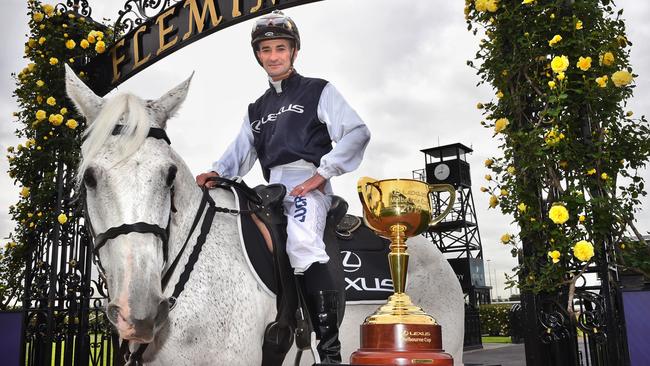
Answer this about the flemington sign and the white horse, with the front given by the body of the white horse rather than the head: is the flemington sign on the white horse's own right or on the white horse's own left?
on the white horse's own right

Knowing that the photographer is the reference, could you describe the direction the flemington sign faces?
facing the viewer

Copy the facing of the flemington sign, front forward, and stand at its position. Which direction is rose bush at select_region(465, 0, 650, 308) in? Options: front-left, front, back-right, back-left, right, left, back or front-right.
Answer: front-left

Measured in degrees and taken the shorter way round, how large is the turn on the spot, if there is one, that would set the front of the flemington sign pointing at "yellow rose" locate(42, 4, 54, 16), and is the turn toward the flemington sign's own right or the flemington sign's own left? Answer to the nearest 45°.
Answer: approximately 135° to the flemington sign's own right

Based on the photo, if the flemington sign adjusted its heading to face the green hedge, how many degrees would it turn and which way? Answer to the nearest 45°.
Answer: approximately 135° to its left

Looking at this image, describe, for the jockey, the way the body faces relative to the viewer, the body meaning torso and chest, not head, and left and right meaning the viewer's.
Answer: facing the viewer and to the left of the viewer

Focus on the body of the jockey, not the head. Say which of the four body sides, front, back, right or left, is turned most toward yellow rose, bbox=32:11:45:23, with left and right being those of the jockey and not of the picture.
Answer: right

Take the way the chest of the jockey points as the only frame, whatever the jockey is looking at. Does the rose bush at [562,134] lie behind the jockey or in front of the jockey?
behind

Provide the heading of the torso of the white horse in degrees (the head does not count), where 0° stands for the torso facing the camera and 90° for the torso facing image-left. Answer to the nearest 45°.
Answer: approximately 45°

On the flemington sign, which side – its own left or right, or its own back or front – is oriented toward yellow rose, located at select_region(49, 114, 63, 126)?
right

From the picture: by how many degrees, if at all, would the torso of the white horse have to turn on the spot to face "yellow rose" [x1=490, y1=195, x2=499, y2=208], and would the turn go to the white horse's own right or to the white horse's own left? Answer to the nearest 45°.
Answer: approximately 180°
